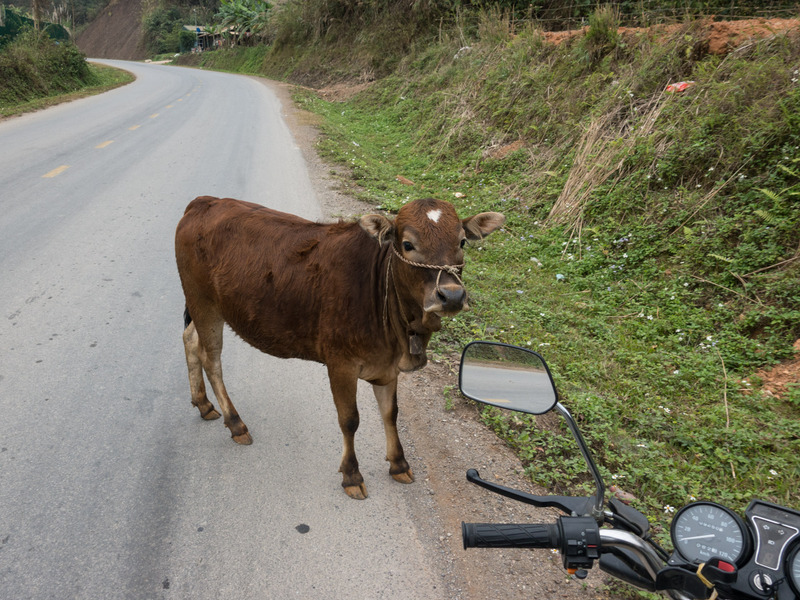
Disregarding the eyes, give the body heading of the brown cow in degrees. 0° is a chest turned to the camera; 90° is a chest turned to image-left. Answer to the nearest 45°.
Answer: approximately 315°

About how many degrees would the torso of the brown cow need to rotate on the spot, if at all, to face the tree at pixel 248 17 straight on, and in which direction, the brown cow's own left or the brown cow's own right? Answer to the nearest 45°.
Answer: approximately 135° to the brown cow's own left
